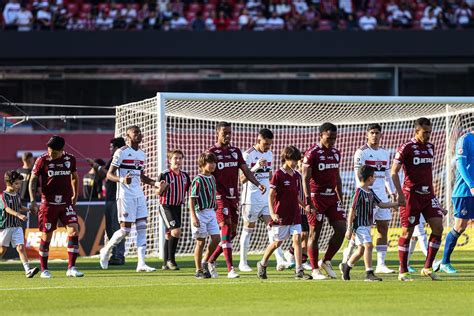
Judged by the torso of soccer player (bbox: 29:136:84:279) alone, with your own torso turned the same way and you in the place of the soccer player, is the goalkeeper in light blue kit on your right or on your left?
on your left

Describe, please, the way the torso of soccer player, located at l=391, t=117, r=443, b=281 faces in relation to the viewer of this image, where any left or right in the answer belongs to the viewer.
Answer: facing the viewer and to the right of the viewer

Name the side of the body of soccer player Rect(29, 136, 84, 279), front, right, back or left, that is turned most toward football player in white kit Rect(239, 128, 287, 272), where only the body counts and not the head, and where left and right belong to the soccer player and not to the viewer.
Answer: left

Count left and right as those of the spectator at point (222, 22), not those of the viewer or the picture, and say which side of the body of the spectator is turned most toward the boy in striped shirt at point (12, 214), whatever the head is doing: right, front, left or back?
front

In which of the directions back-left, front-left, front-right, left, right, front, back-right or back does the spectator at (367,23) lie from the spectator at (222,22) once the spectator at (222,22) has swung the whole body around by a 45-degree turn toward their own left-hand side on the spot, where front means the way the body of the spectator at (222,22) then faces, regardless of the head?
front-left

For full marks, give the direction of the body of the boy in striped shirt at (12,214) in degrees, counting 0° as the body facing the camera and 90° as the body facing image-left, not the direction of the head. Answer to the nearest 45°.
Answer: approximately 315°

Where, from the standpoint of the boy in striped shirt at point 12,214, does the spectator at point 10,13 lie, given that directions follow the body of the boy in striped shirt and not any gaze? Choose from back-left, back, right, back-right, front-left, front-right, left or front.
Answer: back-left

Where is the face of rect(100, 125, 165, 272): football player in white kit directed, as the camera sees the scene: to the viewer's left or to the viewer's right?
to the viewer's right

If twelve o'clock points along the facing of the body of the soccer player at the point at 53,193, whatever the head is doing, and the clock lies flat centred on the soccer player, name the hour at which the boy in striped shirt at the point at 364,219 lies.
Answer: The boy in striped shirt is roughly at 10 o'clock from the soccer player.

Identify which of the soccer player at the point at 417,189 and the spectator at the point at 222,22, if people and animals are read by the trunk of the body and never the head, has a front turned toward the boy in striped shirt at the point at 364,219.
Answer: the spectator
